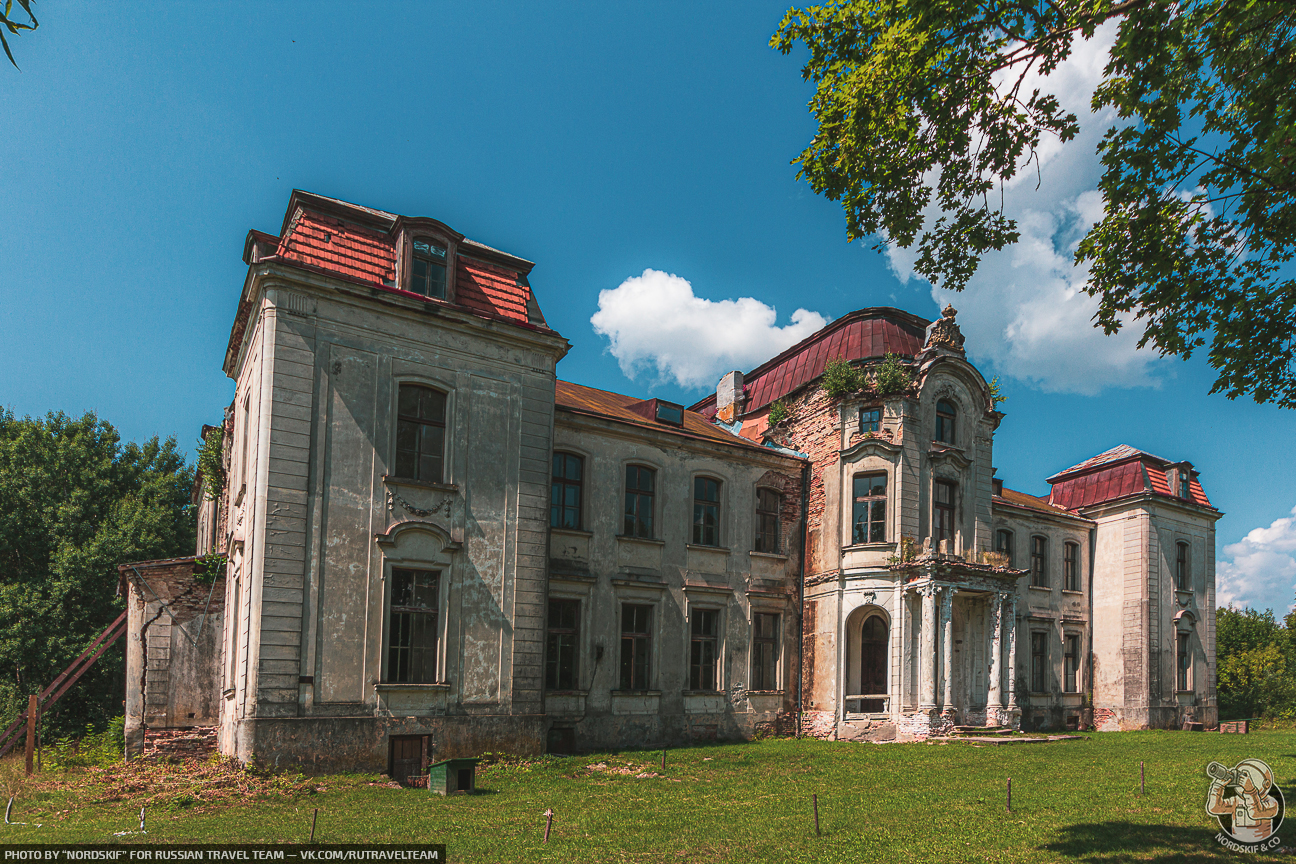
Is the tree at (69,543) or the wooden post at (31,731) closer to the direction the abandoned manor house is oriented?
the wooden post

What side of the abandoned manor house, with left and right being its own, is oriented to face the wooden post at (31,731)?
right

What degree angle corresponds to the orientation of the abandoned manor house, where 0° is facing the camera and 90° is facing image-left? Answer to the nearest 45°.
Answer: approximately 315°
